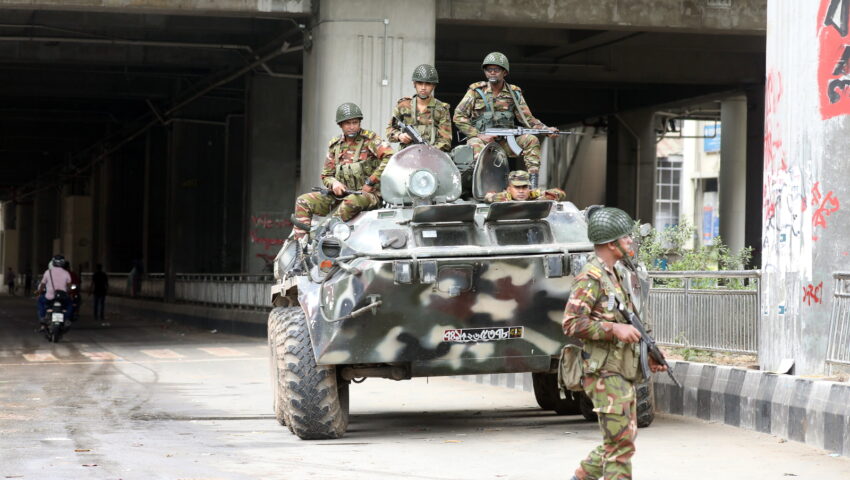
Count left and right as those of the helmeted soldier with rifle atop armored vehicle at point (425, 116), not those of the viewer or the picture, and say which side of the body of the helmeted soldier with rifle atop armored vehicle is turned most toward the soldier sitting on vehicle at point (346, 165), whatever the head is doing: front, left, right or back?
right

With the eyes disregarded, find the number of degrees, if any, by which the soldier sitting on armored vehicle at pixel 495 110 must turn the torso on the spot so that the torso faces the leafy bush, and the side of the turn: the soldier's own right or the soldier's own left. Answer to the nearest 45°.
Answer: approximately 135° to the soldier's own left

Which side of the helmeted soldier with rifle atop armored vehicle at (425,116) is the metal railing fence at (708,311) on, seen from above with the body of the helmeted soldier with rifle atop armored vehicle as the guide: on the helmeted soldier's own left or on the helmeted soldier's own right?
on the helmeted soldier's own left

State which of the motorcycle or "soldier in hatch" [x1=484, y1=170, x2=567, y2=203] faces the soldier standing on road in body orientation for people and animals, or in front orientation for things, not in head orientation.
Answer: the soldier in hatch

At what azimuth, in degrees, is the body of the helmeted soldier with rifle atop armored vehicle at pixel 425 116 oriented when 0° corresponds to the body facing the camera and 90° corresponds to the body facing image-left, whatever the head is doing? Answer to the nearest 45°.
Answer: approximately 0°
